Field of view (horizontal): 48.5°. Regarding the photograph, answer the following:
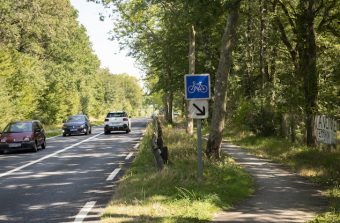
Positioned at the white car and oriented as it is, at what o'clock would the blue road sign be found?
The blue road sign is roughly at 6 o'clock from the white car.

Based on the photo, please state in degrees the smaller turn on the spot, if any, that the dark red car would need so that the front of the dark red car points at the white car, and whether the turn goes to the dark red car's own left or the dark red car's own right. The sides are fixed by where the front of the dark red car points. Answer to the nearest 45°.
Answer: approximately 180°

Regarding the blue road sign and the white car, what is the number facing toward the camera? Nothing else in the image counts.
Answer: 1

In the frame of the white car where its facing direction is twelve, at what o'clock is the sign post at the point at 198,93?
The sign post is roughly at 6 o'clock from the white car.

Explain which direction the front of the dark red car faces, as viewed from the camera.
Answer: facing the viewer and to the left of the viewer

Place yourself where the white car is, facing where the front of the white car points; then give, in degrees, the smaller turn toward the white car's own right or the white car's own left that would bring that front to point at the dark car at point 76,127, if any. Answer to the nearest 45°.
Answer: approximately 90° to the white car's own left

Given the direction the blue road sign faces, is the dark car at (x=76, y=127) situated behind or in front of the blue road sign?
behind

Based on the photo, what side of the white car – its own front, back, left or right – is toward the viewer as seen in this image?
back

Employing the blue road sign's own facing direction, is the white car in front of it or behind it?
behind

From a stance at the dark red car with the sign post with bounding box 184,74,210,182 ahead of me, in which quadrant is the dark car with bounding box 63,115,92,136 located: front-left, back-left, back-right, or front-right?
back-left
